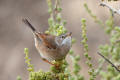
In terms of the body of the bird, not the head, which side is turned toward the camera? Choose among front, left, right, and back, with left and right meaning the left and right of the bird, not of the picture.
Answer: right
